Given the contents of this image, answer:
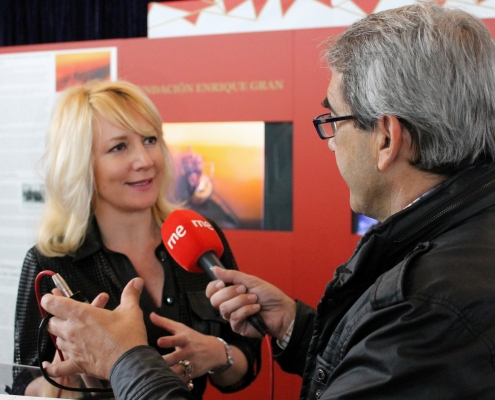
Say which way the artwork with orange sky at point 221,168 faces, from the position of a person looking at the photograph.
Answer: facing the viewer

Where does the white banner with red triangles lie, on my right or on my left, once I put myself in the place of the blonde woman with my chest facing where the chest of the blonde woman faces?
on my left

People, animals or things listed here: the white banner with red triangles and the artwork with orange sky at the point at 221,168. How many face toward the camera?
2

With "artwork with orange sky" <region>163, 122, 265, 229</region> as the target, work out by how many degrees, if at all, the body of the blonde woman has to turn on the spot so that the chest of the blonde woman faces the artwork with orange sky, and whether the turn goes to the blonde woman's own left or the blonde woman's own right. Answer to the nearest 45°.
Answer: approximately 90° to the blonde woman's own left

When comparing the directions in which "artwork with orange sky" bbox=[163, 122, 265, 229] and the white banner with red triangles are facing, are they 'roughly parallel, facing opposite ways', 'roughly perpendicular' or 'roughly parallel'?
roughly parallel

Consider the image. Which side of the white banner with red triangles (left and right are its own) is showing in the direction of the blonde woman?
front

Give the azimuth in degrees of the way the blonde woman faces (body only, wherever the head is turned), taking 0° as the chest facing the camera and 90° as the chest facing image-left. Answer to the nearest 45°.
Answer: approximately 315°

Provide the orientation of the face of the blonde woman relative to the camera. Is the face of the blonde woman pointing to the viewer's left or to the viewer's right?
to the viewer's right

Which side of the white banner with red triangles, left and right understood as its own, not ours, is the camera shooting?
front
